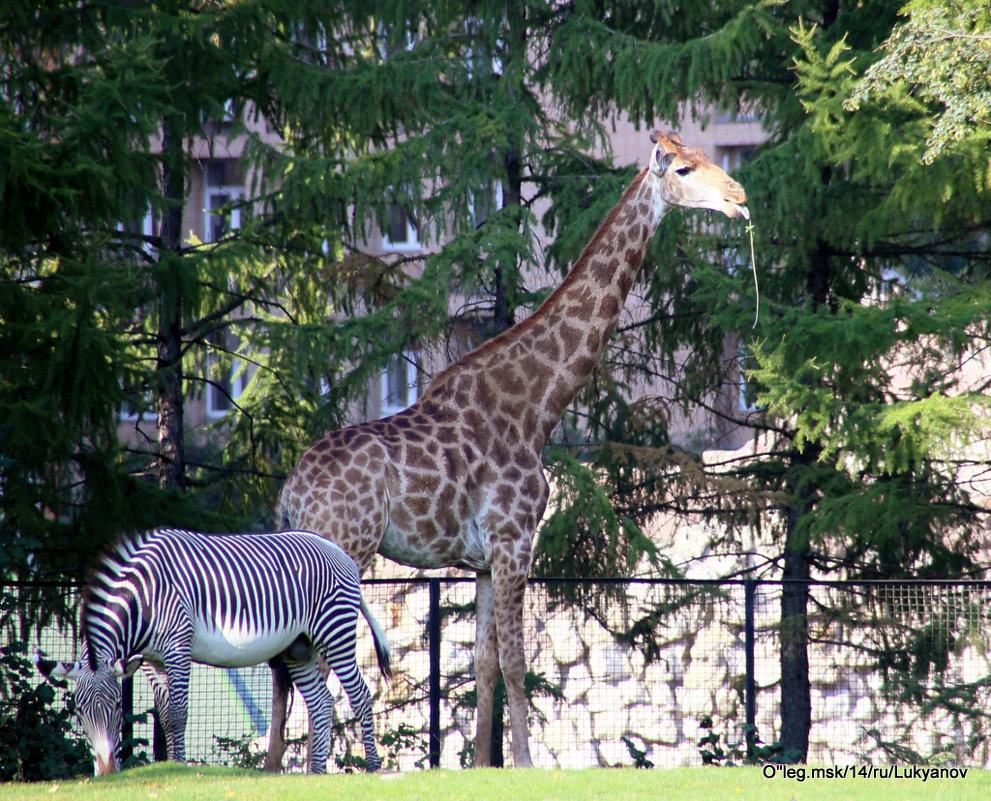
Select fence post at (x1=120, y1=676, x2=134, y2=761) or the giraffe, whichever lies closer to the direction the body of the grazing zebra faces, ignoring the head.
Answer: the fence post

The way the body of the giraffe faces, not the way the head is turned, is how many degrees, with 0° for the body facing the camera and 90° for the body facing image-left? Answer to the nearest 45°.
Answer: approximately 270°

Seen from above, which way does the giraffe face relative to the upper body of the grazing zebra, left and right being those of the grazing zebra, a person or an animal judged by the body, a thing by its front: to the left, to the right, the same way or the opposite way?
the opposite way

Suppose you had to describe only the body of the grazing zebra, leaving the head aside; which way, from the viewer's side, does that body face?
to the viewer's left

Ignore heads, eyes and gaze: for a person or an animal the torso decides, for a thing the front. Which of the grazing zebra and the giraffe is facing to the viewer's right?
the giraffe

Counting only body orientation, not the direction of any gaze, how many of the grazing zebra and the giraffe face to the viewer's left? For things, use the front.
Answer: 1

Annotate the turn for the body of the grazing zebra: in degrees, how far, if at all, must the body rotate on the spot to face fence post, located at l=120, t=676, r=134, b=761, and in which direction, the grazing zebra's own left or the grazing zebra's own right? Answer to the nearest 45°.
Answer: approximately 90° to the grazing zebra's own right

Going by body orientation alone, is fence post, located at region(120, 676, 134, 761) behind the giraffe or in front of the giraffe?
behind

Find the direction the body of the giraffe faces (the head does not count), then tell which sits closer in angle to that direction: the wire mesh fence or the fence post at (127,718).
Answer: the wire mesh fence

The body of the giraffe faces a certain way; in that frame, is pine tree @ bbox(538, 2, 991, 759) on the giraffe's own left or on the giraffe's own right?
on the giraffe's own left

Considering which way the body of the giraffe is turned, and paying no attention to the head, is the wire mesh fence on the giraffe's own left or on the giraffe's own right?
on the giraffe's own left
